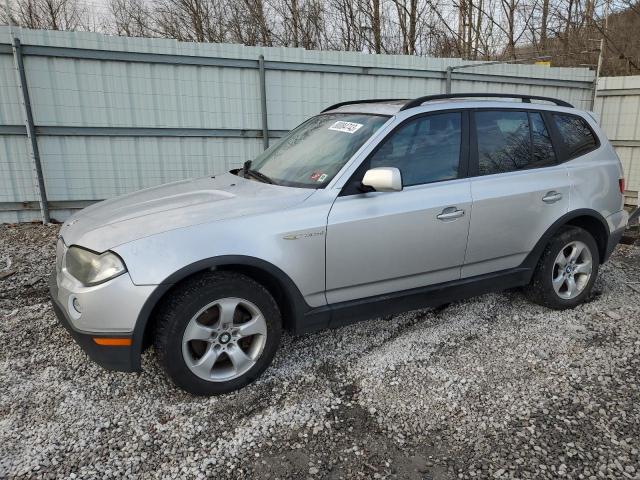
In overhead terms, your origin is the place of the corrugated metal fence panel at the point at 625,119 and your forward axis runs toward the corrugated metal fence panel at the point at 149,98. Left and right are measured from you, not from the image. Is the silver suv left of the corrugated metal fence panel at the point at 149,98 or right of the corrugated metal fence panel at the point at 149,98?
left

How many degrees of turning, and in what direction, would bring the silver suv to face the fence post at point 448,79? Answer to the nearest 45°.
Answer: approximately 135° to its right

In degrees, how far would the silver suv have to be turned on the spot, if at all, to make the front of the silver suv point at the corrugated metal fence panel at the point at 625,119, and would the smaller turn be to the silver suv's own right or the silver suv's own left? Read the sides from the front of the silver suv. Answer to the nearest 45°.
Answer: approximately 180°

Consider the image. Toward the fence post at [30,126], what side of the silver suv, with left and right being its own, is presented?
right

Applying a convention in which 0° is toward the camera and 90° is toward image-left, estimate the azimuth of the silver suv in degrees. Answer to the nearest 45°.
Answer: approximately 45°

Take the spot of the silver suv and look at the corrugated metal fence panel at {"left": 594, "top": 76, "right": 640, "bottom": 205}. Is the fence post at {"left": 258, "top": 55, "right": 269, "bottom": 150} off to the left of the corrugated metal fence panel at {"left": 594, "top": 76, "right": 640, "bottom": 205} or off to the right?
left

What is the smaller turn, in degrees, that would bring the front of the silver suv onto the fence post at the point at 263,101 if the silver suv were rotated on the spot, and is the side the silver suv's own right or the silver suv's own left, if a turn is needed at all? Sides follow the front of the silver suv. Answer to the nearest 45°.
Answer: approximately 135° to the silver suv's own right
